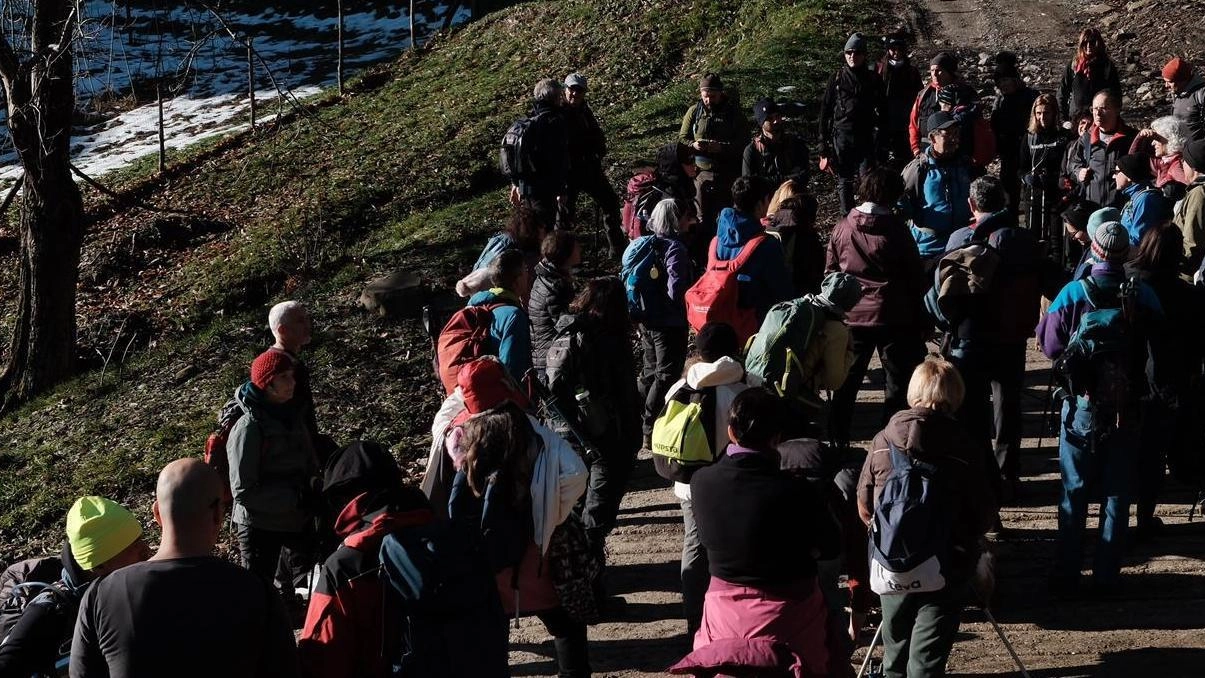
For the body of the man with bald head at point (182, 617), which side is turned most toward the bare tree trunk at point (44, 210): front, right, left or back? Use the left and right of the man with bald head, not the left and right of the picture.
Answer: front

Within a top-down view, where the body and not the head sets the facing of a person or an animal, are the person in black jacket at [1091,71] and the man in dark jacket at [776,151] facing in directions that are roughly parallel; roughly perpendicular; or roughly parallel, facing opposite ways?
roughly parallel

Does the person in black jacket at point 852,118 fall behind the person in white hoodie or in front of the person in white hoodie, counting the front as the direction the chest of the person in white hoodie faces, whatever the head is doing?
in front

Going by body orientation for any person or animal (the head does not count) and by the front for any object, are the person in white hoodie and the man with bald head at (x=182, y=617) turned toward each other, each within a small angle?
no

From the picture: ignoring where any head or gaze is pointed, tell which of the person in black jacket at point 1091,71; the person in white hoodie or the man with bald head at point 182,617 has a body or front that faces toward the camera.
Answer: the person in black jacket

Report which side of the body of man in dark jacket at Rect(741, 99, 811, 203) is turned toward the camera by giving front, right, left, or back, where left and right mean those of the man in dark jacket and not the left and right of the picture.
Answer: front

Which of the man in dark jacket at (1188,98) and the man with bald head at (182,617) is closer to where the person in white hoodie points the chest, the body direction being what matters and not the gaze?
the man in dark jacket

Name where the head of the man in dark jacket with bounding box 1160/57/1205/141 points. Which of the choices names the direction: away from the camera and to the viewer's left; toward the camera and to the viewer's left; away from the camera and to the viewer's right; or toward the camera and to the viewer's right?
toward the camera and to the viewer's left

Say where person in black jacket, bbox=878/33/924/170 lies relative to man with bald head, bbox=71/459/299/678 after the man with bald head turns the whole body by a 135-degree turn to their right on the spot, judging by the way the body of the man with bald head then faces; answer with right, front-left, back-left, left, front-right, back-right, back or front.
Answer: left

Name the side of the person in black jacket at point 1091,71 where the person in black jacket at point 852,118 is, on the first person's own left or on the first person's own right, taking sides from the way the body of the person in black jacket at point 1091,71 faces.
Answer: on the first person's own right

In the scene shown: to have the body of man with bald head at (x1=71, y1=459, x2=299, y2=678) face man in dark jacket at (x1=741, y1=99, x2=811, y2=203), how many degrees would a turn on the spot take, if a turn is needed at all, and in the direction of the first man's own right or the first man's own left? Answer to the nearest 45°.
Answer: approximately 45° to the first man's own right

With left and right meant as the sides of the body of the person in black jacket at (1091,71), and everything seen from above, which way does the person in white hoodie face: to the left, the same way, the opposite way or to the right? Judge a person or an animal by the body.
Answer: the opposite way

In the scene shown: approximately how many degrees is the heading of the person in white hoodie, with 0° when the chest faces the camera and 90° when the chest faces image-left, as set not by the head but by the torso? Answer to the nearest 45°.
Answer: approximately 180°

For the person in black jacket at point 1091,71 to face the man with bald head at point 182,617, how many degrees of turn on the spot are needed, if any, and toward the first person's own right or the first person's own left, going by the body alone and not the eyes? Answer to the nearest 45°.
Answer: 0° — they already face them

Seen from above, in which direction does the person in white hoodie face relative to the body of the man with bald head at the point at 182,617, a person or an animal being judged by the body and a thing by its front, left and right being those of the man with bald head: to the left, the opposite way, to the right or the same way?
the same way

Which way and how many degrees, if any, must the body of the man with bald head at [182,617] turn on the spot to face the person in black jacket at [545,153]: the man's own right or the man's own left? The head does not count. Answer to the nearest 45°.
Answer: approximately 45° to the man's own right

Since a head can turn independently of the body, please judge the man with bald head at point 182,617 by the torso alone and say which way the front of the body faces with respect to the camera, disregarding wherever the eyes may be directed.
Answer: away from the camera
